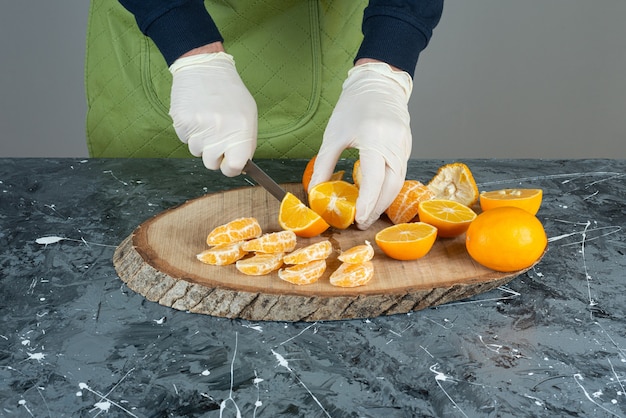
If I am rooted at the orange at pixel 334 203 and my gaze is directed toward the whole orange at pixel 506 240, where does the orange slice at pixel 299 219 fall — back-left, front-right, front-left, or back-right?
back-right

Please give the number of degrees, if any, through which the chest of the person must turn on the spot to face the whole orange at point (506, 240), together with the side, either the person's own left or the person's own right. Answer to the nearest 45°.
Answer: approximately 45° to the person's own left

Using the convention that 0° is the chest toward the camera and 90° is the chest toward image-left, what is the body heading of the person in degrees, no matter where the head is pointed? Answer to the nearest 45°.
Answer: approximately 0°
